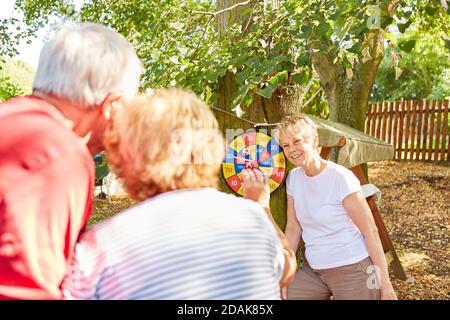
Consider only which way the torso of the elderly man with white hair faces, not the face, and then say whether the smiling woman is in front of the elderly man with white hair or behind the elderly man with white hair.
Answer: in front

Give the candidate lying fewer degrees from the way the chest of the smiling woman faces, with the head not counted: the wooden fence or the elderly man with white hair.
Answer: the elderly man with white hair

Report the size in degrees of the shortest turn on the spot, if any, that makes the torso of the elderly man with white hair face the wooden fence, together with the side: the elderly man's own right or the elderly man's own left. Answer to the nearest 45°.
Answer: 0° — they already face it

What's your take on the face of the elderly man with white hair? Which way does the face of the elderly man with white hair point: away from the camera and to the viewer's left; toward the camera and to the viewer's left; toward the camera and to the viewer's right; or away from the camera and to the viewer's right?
away from the camera and to the viewer's right

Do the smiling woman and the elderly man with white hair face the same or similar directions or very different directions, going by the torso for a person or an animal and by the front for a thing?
very different directions

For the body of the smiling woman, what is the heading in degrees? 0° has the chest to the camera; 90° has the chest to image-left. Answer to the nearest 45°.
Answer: approximately 45°

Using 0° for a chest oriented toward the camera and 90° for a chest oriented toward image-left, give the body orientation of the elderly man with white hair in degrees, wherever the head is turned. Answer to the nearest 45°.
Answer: approximately 225°

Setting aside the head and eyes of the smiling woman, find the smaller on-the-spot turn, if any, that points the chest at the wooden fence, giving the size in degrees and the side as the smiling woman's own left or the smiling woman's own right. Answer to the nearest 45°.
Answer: approximately 135° to the smiling woman's own right
